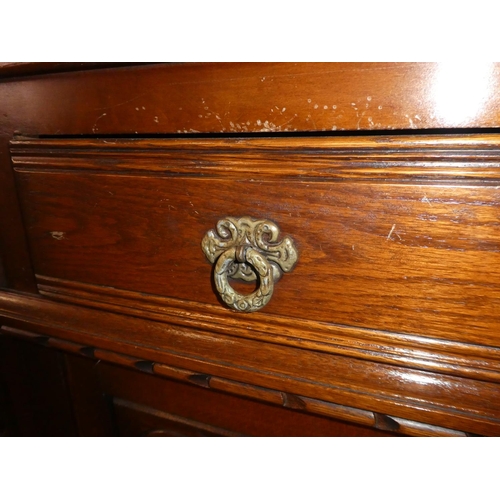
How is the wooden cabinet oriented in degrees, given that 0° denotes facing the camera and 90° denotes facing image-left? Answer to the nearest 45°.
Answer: approximately 45°
